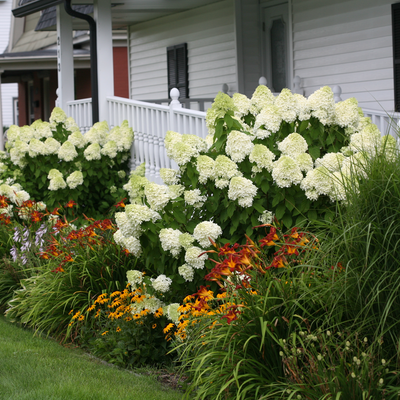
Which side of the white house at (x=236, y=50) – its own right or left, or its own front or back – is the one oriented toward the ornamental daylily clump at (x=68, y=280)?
front

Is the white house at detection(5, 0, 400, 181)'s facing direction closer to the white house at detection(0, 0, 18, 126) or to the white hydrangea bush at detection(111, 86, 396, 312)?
the white hydrangea bush

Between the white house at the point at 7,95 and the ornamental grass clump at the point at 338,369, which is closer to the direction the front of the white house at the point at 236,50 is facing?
the ornamental grass clump

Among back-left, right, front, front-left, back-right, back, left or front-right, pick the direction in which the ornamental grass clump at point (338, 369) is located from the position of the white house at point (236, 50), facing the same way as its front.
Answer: front-left

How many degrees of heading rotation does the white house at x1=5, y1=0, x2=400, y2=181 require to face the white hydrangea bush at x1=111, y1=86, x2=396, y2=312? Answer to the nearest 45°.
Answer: approximately 45° to its left

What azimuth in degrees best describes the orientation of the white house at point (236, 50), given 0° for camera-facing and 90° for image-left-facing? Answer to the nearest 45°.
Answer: approximately 45°

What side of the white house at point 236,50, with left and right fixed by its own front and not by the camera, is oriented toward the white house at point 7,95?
right

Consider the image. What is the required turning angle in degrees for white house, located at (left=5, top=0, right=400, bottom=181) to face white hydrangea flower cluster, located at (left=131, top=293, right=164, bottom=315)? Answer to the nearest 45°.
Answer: approximately 45° to its left

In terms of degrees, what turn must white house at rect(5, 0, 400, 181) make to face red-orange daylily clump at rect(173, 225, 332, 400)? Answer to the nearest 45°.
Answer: approximately 45° to its left

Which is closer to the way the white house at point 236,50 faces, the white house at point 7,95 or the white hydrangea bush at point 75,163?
the white hydrangea bush
